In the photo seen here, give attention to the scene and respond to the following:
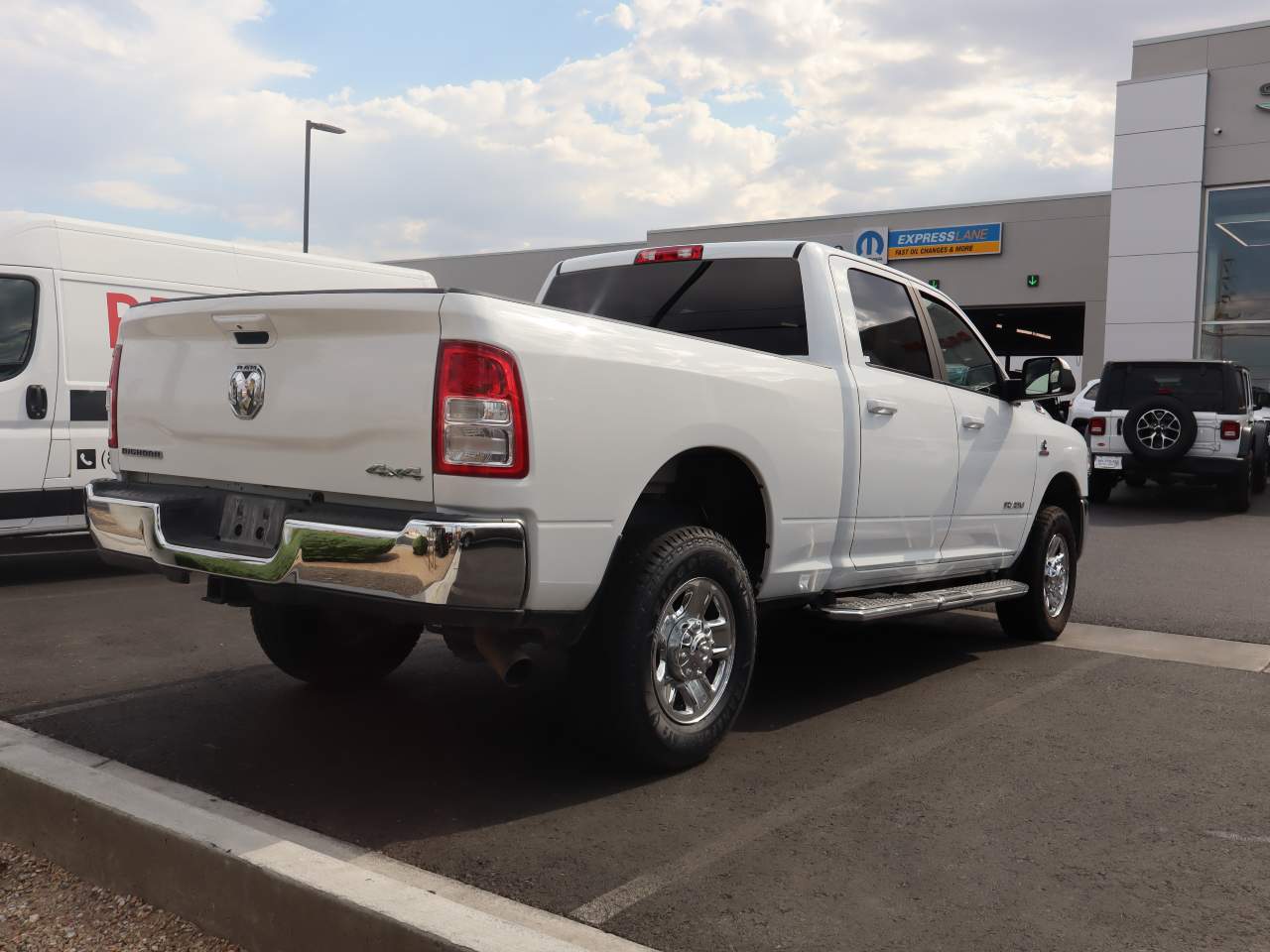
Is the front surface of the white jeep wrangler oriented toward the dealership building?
yes

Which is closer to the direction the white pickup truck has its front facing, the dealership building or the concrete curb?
the dealership building

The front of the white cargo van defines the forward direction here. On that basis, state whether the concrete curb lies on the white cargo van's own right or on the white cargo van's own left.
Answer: on the white cargo van's own left

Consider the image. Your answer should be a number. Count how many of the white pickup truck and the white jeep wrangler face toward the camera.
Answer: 0

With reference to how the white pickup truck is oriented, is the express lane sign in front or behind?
in front

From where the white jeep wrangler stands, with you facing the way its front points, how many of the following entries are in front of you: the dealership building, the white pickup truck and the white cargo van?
1

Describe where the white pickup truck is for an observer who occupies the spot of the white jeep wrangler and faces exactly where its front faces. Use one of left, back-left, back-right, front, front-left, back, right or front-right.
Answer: back

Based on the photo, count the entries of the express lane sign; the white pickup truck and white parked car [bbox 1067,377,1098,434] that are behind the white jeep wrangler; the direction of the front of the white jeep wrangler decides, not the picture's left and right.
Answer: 1

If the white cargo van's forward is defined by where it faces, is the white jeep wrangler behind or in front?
behind

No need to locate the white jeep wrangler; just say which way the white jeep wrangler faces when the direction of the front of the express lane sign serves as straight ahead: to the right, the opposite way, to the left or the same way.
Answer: the opposite way

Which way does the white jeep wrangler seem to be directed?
away from the camera
